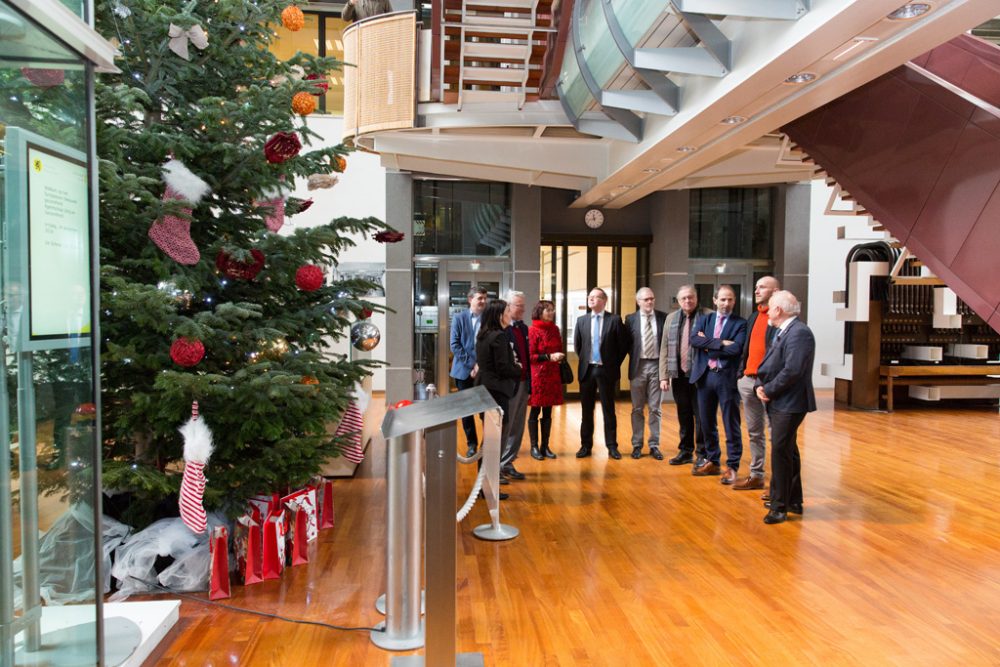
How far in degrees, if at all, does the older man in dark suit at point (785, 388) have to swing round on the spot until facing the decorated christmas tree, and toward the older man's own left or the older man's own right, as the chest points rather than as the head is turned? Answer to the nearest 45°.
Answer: approximately 45° to the older man's own left

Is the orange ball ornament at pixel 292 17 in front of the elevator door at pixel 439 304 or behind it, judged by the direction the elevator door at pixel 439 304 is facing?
in front

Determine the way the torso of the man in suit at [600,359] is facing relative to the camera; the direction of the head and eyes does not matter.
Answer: toward the camera

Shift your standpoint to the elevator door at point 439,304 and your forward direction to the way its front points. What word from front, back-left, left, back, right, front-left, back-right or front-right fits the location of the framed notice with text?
front

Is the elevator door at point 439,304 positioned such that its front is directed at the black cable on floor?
yes

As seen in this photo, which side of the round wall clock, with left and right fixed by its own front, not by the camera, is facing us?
front

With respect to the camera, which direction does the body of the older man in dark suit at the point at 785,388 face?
to the viewer's left

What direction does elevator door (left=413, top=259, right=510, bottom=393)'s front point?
toward the camera

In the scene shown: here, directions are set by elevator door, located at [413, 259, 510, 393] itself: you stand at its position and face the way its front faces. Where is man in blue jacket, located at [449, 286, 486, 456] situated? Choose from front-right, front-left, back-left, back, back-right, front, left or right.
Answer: front

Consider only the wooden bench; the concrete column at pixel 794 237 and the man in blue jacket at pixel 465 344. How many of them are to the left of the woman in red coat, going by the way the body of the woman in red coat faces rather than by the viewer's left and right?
2

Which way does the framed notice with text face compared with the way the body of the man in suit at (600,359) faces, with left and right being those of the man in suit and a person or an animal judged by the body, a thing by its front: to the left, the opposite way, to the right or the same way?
to the left

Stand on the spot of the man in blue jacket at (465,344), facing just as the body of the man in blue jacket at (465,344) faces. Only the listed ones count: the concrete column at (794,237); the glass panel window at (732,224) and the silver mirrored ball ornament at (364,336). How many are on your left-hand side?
2

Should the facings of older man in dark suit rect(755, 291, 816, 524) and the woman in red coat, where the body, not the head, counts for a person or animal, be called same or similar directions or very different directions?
very different directions

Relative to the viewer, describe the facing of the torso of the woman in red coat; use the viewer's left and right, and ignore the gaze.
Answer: facing the viewer and to the right of the viewer

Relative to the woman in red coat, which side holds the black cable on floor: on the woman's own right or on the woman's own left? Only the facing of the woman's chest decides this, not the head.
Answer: on the woman's own right

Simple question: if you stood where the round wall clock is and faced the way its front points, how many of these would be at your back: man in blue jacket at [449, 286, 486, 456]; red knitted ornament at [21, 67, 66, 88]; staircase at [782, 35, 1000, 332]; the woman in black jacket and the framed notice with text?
0

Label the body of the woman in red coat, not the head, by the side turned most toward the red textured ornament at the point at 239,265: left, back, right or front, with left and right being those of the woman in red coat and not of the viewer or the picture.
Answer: right

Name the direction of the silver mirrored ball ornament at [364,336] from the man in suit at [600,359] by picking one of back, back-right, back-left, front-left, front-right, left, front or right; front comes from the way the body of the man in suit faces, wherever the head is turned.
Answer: front-right

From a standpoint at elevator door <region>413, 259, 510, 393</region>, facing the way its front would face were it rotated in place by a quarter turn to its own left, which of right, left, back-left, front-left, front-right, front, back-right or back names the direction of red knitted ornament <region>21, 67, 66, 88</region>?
right

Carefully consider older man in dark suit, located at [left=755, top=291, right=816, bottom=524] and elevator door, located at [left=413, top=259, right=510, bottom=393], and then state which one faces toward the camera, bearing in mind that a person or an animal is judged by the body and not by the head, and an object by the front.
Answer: the elevator door

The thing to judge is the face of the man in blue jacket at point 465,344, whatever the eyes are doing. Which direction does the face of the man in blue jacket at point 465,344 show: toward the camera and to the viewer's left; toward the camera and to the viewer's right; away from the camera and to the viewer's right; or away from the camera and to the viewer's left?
toward the camera and to the viewer's right
